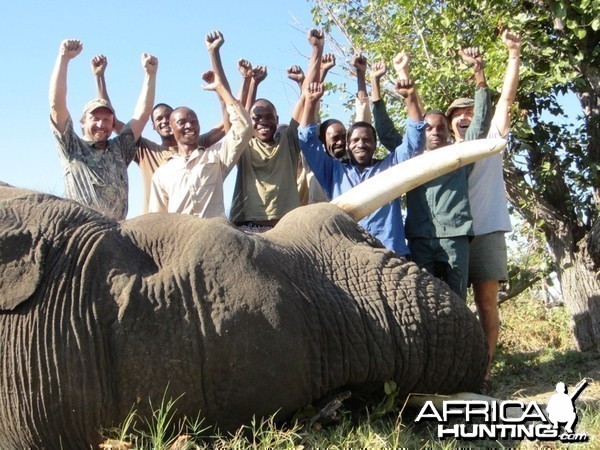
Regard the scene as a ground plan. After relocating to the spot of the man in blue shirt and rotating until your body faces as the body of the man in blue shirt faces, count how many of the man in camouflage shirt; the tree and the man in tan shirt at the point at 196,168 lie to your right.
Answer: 2

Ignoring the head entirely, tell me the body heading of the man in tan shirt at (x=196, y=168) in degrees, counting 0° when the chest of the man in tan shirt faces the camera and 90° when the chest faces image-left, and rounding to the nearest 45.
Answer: approximately 0°

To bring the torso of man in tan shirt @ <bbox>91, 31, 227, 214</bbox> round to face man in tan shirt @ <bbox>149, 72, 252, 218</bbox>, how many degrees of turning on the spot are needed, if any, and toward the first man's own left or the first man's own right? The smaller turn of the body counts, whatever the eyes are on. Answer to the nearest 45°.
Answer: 0° — they already face them

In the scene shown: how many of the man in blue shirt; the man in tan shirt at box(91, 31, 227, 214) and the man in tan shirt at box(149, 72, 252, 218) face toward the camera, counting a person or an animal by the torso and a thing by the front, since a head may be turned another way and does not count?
3

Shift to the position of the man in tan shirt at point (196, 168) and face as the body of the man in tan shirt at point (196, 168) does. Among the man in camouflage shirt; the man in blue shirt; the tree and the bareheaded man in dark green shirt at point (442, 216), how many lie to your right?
1

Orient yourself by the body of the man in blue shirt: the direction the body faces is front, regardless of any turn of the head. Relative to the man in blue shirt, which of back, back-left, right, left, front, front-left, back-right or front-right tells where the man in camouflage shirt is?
right

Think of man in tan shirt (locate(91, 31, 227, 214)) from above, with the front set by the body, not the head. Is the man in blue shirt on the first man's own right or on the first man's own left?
on the first man's own left

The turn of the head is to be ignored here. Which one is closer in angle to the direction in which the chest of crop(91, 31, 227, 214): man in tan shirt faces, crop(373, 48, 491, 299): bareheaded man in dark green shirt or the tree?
the bareheaded man in dark green shirt

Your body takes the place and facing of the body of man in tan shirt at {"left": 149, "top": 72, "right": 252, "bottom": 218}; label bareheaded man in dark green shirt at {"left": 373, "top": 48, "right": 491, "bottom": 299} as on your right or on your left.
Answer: on your left

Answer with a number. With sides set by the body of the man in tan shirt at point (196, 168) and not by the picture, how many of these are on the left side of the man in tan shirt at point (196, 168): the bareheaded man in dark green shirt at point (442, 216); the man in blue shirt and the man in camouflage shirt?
2

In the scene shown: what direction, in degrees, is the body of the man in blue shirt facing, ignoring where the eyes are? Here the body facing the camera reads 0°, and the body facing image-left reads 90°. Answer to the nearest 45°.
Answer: approximately 0°

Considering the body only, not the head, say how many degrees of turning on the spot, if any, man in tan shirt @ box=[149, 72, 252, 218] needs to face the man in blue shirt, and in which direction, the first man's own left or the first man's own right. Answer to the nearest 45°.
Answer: approximately 90° to the first man's own left

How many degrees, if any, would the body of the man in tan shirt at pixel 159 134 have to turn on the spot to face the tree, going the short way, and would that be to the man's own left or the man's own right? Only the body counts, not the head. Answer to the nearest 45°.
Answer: approximately 90° to the man's own left
